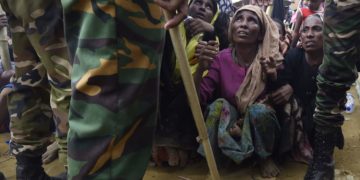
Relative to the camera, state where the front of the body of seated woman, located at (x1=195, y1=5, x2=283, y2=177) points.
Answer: toward the camera

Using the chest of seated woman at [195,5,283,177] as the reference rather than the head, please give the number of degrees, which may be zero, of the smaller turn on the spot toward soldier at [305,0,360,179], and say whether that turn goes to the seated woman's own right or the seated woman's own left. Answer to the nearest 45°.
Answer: approximately 45° to the seated woman's own left

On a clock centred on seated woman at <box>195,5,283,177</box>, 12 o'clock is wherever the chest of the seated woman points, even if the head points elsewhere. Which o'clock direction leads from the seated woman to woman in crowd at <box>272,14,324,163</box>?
The woman in crowd is roughly at 8 o'clock from the seated woman.
